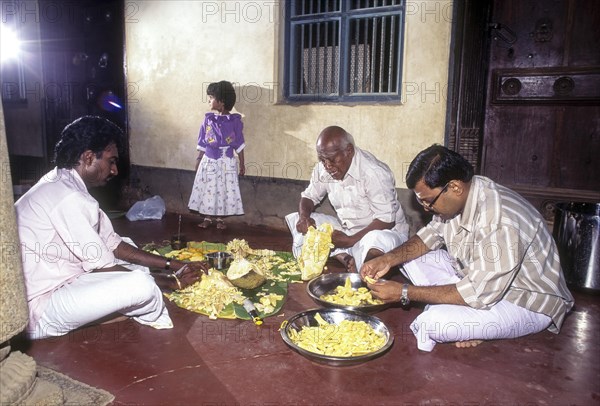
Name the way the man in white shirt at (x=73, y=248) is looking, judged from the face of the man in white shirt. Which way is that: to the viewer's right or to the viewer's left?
to the viewer's right

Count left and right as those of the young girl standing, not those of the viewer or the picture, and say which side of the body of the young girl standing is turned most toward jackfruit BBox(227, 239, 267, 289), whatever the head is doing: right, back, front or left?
front

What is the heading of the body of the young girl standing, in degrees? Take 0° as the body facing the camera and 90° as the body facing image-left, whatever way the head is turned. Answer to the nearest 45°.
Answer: approximately 0°

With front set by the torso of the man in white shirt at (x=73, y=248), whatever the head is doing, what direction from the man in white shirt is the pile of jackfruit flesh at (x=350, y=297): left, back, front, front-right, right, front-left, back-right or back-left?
front

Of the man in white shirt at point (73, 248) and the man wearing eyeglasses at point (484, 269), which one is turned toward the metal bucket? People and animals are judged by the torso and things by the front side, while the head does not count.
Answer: the man in white shirt

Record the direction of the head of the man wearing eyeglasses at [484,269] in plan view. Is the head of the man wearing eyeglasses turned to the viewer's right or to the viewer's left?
to the viewer's left

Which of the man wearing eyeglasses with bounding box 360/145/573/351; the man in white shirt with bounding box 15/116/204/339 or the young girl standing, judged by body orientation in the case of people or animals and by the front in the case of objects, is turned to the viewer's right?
the man in white shirt

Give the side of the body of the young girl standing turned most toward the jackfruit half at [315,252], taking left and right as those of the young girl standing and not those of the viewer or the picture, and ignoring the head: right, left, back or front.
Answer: front

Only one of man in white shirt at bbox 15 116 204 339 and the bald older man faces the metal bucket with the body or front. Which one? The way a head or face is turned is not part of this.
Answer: the man in white shirt

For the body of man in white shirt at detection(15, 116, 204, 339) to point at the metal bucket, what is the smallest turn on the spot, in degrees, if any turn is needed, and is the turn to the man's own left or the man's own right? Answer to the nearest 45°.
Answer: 0° — they already face it

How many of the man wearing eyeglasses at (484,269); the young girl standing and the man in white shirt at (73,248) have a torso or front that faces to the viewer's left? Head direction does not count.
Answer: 1

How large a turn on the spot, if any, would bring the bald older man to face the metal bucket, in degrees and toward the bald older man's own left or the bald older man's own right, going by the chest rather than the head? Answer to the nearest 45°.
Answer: approximately 135° to the bald older man's own left

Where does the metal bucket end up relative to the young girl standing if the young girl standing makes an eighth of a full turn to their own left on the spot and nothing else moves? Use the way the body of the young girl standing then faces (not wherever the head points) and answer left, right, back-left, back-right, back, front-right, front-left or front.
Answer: front

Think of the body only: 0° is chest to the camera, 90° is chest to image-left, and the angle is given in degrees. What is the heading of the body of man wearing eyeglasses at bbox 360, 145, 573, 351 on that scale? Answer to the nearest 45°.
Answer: approximately 90°

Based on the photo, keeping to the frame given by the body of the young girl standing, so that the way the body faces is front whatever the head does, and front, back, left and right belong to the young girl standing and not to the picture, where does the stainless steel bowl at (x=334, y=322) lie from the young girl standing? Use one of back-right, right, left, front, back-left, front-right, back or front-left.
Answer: front

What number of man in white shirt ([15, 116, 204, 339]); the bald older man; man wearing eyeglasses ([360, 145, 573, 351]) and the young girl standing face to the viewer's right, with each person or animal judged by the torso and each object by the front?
1

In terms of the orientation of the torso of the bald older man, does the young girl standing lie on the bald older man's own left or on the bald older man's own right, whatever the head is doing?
on the bald older man's own right
